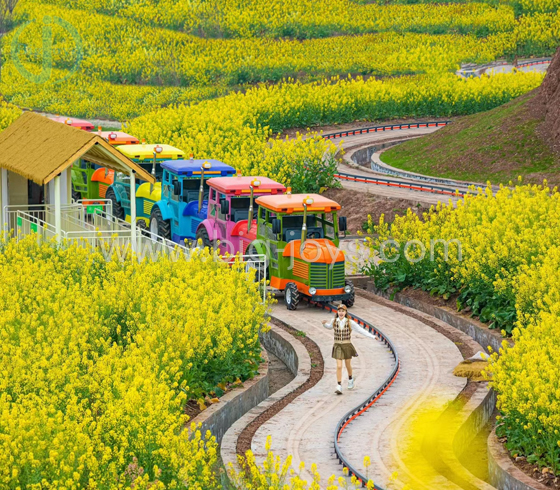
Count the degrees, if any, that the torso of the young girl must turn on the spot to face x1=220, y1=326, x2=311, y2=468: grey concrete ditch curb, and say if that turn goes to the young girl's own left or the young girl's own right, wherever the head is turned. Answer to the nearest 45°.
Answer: approximately 90° to the young girl's own right

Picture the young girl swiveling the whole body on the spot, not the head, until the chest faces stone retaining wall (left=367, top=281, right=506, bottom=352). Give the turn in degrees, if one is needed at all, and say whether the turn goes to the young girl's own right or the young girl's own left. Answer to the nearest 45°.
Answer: approximately 135° to the young girl's own left

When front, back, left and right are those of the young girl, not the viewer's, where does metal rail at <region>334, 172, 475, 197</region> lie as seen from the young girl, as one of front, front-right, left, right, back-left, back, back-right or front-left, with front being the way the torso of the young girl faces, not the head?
back

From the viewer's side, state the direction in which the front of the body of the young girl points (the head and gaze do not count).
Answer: toward the camera

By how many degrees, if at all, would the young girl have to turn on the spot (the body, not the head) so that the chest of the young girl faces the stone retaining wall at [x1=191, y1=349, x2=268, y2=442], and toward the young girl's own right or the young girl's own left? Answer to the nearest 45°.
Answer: approximately 45° to the young girl's own right
